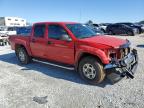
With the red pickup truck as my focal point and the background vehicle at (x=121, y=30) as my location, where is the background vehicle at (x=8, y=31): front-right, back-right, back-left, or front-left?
front-right

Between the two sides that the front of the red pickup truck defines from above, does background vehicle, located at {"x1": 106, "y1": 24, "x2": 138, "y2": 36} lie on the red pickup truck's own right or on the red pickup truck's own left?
on the red pickup truck's own left

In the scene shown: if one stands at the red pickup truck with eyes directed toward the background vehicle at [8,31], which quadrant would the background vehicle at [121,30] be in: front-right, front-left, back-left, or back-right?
front-right

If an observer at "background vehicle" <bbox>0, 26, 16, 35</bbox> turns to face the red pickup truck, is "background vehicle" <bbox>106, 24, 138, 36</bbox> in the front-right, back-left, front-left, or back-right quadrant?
front-left
